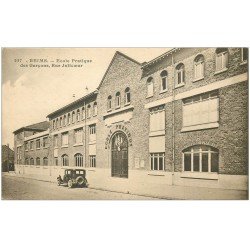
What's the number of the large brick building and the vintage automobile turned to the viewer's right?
0

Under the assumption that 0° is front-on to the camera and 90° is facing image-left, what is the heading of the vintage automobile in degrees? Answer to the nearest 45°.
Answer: approximately 135°

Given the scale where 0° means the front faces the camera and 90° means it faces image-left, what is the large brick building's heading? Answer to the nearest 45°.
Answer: approximately 45°

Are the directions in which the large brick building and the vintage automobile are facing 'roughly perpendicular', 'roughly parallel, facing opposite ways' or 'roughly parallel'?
roughly perpendicular
